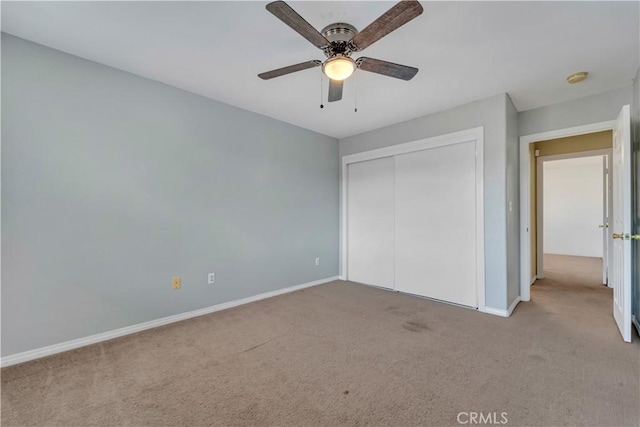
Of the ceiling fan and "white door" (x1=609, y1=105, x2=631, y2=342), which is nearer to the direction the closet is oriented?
the ceiling fan

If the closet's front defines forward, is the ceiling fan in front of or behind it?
in front

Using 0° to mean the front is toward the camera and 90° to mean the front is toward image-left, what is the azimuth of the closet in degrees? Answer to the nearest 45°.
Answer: approximately 45°

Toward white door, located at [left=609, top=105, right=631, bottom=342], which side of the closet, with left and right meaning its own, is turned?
left
